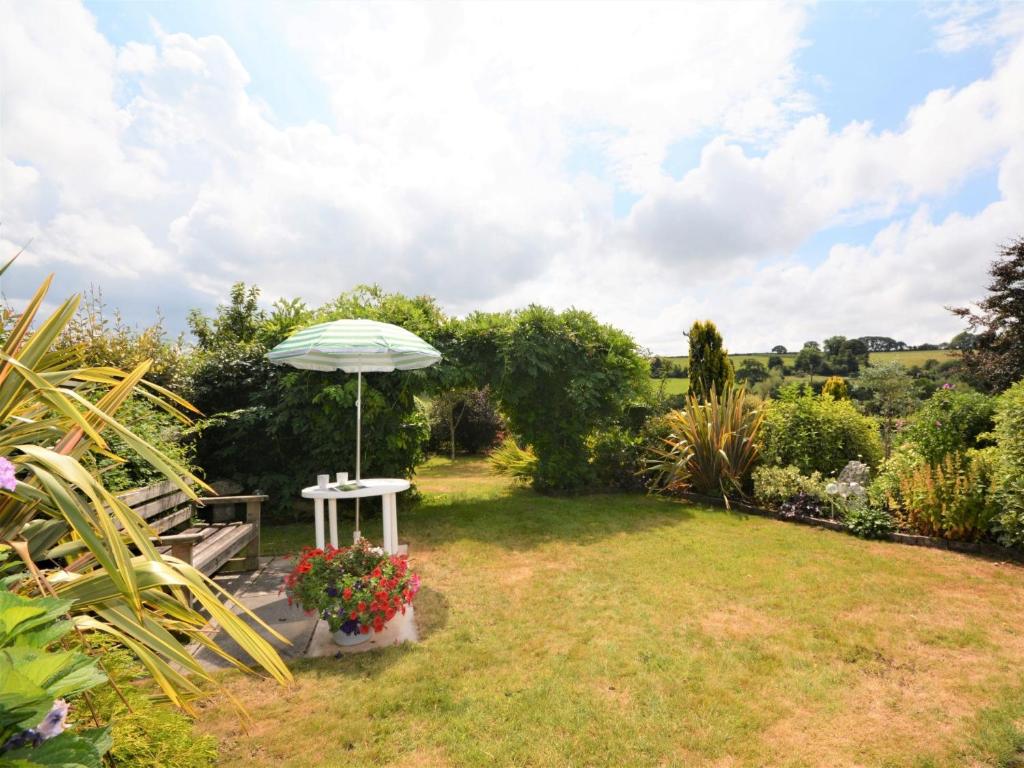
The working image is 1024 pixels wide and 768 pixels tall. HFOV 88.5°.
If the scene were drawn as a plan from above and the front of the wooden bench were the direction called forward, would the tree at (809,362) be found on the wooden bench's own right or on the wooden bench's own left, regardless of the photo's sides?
on the wooden bench's own left

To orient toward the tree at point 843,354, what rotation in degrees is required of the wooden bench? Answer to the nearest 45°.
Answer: approximately 45° to its left

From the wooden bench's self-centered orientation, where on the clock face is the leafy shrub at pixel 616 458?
The leafy shrub is roughly at 10 o'clock from the wooden bench.

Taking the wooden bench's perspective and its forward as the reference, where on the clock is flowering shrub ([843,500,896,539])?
The flowering shrub is roughly at 11 o'clock from the wooden bench.

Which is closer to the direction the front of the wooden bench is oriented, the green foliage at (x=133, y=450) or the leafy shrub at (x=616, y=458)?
the leafy shrub

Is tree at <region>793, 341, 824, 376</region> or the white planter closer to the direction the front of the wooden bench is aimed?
the white planter

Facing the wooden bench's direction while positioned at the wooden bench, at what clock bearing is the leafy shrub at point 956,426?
The leafy shrub is roughly at 11 o'clock from the wooden bench.

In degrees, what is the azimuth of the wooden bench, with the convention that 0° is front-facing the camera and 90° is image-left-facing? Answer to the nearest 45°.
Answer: approximately 315°

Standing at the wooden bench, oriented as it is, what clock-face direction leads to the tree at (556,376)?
The tree is roughly at 10 o'clock from the wooden bench.
